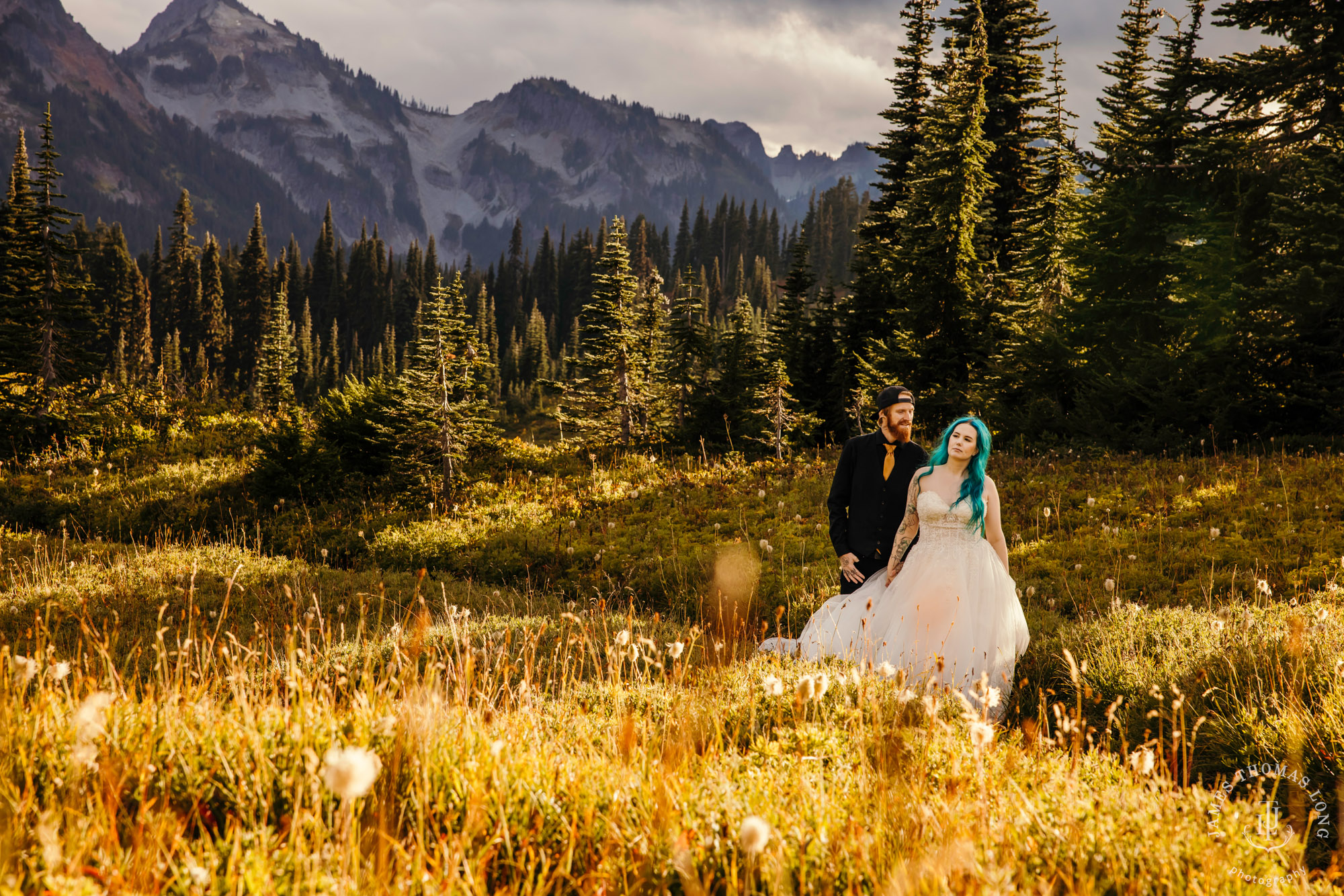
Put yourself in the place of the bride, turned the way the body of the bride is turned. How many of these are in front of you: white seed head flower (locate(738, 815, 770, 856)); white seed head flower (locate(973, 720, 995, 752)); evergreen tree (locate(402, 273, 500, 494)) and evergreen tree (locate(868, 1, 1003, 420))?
2

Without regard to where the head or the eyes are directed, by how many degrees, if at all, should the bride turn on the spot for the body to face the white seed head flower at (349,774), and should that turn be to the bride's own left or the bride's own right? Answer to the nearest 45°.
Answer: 0° — they already face it

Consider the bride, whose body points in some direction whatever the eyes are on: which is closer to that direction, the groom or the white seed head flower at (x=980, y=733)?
the white seed head flower

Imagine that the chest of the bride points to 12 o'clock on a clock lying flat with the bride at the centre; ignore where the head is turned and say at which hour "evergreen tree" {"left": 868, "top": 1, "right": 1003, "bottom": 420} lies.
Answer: The evergreen tree is roughly at 6 o'clock from the bride.

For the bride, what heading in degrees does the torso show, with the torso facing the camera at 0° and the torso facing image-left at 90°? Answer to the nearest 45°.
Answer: approximately 0°

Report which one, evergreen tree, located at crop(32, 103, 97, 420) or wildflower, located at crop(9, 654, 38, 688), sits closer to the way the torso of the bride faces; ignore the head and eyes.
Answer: the wildflower

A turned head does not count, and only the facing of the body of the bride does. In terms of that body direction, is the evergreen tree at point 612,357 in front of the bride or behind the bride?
behind

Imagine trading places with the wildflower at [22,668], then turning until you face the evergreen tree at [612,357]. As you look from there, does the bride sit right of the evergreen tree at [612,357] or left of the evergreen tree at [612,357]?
right

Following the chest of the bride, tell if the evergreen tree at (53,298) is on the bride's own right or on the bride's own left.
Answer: on the bride's own right
